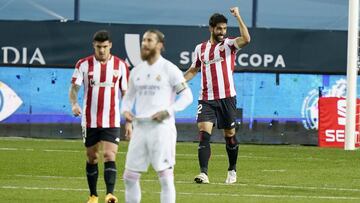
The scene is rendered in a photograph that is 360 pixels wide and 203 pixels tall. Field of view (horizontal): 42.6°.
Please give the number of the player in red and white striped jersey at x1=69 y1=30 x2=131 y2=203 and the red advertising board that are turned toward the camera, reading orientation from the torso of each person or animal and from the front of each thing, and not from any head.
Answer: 2

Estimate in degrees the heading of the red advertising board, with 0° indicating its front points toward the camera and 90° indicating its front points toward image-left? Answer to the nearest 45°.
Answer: approximately 0°

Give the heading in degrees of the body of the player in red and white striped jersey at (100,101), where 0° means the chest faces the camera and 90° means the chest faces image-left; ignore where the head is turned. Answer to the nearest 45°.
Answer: approximately 0°

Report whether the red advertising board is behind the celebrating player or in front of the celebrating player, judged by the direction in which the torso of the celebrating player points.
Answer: behind

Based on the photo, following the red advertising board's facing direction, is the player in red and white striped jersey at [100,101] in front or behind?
in front
